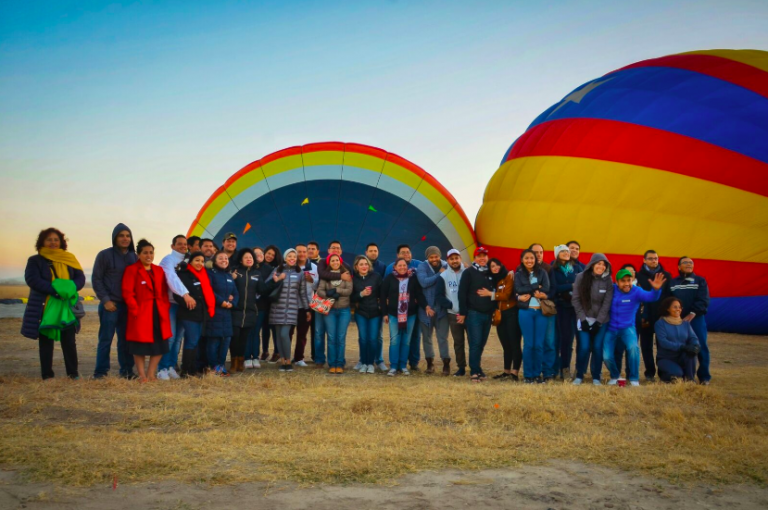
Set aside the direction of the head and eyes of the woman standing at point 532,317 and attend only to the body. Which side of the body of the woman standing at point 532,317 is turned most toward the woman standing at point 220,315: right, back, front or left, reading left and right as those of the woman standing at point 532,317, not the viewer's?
right

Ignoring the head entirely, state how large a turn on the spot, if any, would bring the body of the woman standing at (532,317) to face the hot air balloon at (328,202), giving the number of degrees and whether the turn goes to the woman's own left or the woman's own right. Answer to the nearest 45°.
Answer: approximately 135° to the woman's own right

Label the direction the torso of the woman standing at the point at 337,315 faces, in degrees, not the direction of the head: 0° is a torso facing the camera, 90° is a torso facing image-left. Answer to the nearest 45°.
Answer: approximately 0°

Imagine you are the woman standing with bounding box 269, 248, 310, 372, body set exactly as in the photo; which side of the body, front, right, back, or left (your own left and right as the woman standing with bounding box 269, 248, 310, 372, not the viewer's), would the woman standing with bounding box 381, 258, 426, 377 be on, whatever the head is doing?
left

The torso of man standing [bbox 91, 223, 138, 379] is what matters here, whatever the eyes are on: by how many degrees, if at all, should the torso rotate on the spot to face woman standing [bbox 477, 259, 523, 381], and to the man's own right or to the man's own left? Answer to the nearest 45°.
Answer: approximately 45° to the man's own left
